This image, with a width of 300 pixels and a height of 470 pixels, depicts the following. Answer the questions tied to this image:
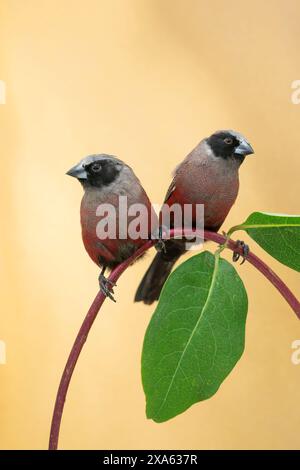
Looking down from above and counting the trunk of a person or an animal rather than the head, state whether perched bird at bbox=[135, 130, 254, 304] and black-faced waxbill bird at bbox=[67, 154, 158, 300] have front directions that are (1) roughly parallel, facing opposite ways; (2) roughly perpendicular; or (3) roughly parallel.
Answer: roughly perpendicular

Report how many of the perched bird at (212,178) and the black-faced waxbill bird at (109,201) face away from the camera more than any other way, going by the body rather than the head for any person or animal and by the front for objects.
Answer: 0
